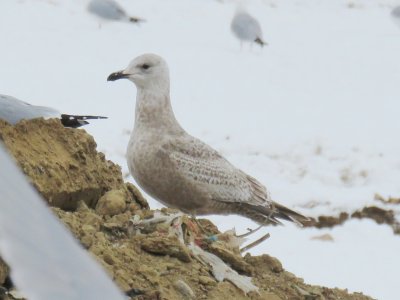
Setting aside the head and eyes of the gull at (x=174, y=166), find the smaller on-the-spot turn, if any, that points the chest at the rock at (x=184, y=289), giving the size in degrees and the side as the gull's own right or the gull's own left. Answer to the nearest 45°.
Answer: approximately 90° to the gull's own left

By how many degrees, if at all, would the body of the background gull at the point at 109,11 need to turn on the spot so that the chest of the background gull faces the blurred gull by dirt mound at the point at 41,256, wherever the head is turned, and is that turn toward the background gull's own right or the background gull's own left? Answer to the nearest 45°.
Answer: approximately 90° to the background gull's own left

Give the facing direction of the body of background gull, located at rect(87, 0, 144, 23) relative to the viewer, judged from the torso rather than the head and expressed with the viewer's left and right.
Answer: facing to the left of the viewer

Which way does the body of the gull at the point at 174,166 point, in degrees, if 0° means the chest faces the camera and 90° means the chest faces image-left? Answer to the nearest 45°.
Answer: approximately 90°

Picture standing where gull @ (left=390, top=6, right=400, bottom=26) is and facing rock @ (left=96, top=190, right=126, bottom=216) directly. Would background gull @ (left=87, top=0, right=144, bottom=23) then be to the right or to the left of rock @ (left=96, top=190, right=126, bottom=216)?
right

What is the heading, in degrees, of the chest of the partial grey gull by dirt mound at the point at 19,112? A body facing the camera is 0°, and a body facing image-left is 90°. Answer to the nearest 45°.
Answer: approximately 90°

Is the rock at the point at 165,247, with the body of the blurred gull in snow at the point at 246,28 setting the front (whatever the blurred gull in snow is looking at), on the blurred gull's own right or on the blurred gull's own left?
on the blurred gull's own left

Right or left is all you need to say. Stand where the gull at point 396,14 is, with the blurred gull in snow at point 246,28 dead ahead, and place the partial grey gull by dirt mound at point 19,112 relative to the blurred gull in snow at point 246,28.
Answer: left

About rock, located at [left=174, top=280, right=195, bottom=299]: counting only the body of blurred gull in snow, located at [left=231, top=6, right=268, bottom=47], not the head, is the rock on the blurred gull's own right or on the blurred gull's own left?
on the blurred gull's own left

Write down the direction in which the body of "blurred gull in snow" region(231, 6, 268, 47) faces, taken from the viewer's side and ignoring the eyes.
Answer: to the viewer's left
